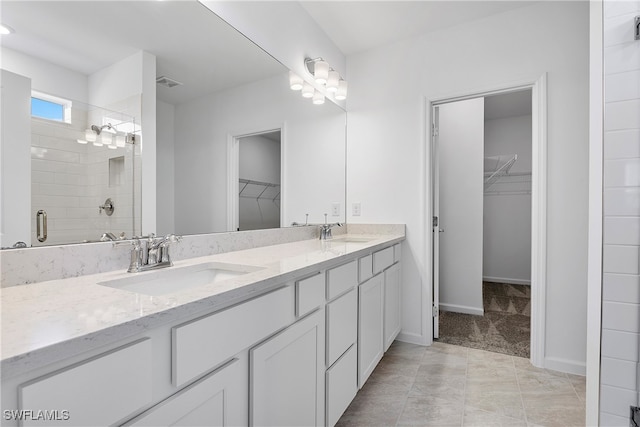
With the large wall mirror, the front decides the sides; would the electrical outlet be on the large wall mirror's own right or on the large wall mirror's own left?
on the large wall mirror's own left

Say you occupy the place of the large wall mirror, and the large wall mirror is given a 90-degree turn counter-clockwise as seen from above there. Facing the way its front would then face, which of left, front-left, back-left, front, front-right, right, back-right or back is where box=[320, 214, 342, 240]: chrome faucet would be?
front

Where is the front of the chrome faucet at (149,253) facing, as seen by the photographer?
facing the viewer and to the right of the viewer

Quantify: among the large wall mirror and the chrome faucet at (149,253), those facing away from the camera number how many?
0

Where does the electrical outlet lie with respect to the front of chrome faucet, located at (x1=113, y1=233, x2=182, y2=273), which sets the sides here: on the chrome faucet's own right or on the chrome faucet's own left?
on the chrome faucet's own left

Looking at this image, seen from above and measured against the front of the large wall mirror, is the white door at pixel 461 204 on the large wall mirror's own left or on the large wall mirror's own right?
on the large wall mirror's own left

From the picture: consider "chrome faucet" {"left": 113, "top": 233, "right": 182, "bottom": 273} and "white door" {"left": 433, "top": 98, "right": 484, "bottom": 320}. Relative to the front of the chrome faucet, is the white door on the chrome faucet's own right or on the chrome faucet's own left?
on the chrome faucet's own left

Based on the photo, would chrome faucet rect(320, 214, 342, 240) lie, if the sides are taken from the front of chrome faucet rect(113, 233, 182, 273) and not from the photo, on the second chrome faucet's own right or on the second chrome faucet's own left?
on the second chrome faucet's own left
